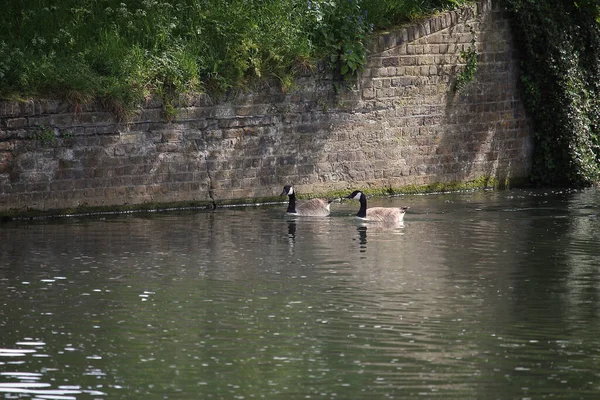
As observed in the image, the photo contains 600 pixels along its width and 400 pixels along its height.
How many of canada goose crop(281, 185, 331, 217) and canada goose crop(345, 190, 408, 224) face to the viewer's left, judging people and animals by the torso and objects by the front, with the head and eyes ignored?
2

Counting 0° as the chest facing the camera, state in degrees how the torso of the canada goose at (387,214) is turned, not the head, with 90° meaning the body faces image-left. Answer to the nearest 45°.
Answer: approximately 90°

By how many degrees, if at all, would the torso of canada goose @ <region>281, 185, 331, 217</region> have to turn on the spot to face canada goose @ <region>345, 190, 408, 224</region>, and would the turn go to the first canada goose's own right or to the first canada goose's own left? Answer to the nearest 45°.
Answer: approximately 135° to the first canada goose's own left

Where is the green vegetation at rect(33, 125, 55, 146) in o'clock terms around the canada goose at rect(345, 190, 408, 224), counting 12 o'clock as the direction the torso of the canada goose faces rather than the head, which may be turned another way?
The green vegetation is roughly at 12 o'clock from the canada goose.

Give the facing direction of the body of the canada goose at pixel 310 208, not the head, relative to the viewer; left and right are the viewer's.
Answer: facing to the left of the viewer
